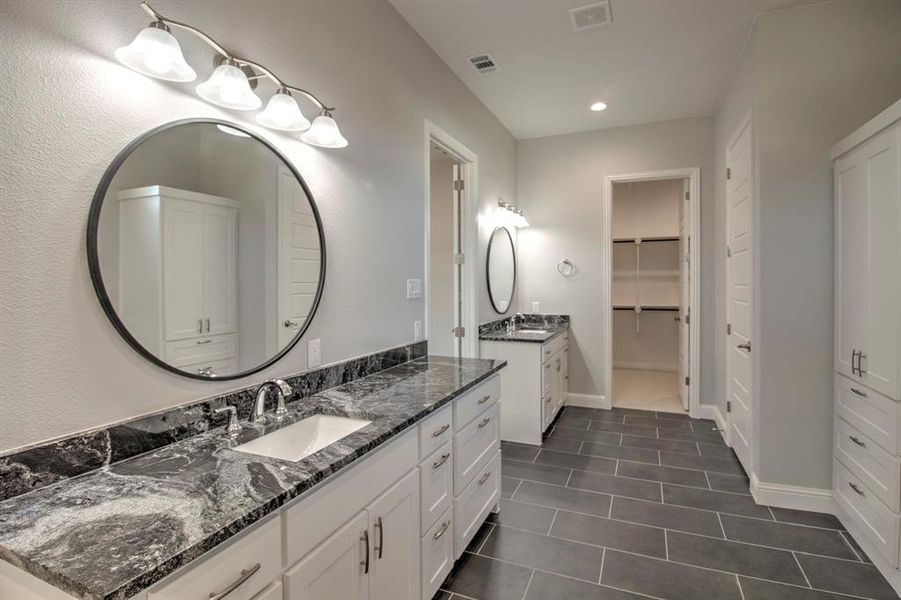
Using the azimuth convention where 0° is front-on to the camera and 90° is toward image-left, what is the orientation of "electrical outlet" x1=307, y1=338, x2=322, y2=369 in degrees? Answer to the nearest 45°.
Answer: approximately 315°

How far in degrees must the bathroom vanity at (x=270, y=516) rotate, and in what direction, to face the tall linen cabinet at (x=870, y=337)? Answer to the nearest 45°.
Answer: approximately 45° to its left

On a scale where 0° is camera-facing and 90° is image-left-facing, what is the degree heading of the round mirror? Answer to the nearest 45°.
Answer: approximately 315°

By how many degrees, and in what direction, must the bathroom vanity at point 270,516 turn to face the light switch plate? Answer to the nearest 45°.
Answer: approximately 90° to its left

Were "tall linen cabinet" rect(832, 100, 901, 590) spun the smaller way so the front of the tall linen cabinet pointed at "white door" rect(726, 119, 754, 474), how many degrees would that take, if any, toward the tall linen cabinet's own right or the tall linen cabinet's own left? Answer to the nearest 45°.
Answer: approximately 90° to the tall linen cabinet's own right

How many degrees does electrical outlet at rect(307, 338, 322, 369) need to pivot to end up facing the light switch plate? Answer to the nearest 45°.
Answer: approximately 90° to its left
